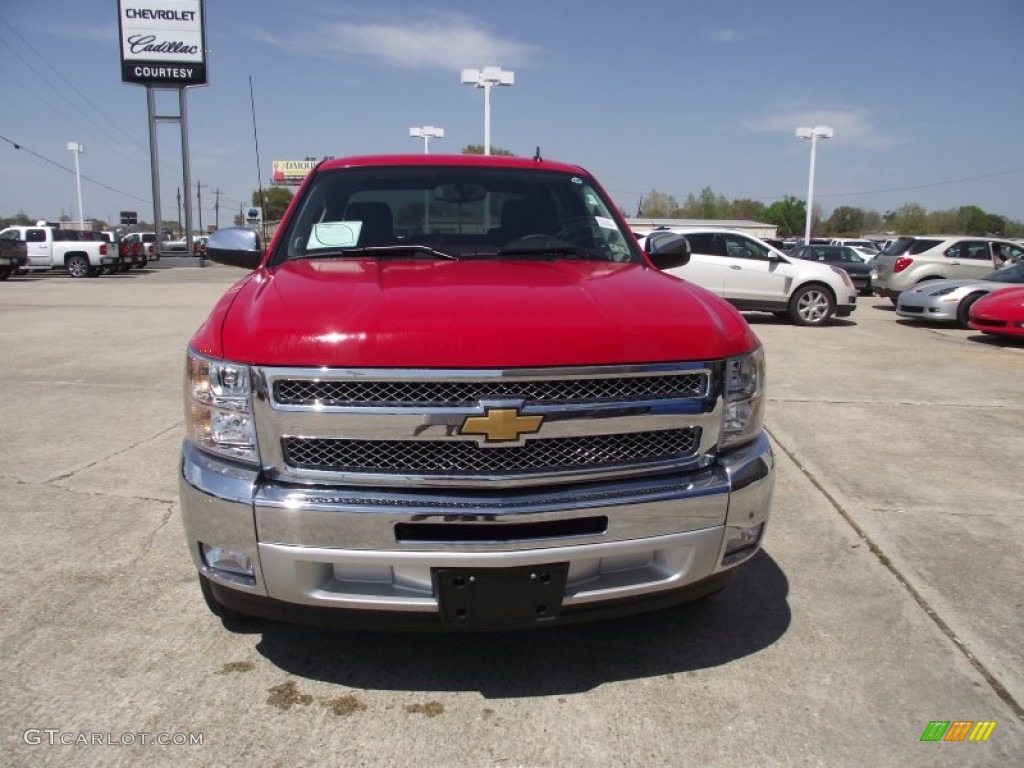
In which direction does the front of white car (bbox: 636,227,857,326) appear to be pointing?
to the viewer's right

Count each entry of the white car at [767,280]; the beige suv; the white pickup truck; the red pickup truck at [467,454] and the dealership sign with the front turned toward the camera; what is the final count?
2

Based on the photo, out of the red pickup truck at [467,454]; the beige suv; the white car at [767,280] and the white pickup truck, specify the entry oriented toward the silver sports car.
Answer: the white car

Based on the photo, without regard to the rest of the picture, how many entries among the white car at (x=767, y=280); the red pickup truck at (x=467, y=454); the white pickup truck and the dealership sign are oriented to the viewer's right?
1

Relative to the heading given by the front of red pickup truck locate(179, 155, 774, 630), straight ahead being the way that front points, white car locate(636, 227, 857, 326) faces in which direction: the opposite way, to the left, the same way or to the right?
to the left

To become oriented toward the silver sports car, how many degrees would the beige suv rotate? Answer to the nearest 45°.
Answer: approximately 135° to its right

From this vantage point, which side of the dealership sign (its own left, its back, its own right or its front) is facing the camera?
front

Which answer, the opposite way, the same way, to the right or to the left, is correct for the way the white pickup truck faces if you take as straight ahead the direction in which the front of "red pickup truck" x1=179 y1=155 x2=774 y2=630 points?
to the right

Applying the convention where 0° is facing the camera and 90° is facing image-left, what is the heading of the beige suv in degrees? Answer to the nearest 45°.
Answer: approximately 225°

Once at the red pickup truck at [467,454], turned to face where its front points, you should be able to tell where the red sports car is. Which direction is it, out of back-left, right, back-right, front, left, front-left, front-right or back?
back-left

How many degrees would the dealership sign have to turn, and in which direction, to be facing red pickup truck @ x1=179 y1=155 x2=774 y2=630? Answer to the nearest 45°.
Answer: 0° — it already faces it

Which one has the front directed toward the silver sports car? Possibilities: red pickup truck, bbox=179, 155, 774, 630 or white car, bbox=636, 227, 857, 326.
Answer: the white car

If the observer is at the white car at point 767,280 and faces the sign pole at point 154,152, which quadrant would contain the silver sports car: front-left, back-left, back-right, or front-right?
back-right

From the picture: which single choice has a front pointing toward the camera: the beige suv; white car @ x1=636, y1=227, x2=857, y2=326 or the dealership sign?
the dealership sign

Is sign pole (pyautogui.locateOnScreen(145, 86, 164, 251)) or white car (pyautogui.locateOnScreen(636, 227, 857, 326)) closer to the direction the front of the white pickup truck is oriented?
the sign pole
